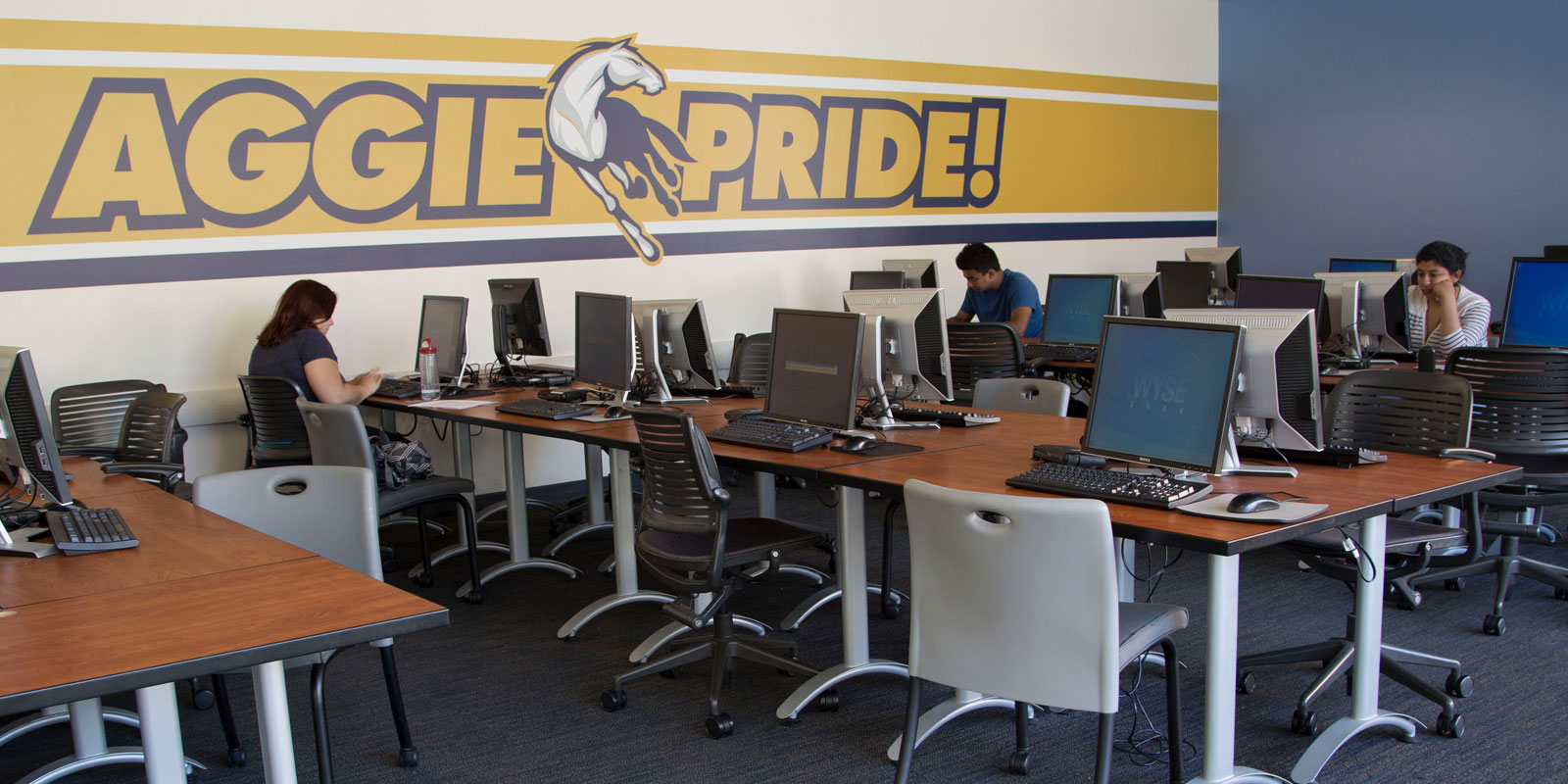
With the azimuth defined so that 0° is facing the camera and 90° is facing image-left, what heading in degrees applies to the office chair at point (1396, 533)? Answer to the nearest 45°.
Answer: approximately 45°

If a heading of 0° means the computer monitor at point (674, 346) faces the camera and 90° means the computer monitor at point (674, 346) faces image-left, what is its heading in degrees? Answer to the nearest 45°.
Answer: approximately 225°

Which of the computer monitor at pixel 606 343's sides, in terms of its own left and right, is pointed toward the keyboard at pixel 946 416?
left

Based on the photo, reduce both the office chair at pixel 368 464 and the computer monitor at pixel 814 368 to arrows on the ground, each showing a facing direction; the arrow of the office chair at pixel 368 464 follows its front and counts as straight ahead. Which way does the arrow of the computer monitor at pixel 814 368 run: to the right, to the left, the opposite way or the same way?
the opposite way

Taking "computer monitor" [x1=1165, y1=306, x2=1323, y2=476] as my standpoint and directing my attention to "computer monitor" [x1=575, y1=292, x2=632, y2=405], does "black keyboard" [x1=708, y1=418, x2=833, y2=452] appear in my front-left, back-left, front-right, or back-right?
front-left

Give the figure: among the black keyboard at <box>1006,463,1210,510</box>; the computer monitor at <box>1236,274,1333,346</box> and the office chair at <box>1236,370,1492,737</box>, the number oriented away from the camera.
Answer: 0

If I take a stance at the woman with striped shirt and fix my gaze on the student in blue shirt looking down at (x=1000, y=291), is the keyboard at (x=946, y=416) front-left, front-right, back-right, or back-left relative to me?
front-left

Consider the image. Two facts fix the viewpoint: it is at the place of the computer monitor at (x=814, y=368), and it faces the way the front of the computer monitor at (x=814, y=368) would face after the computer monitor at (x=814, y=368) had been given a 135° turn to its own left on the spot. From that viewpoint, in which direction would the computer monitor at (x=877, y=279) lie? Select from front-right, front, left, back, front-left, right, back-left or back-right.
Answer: left

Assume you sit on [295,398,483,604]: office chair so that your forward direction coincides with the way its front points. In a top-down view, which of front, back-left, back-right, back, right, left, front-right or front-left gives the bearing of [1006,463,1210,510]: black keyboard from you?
right

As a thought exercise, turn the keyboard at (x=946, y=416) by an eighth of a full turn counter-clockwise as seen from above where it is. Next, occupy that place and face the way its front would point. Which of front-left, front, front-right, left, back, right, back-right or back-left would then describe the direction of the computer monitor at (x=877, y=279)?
front

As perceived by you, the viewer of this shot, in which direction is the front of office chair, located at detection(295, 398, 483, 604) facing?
facing away from the viewer and to the right of the viewer

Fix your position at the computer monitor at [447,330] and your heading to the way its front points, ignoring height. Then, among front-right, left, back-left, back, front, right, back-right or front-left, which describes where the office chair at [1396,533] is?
left

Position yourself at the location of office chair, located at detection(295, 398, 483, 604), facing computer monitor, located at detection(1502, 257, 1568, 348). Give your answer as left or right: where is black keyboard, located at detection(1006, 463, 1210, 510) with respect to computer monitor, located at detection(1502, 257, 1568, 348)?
right

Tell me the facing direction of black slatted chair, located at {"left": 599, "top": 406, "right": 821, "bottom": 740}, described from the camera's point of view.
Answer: facing away from the viewer and to the right of the viewer

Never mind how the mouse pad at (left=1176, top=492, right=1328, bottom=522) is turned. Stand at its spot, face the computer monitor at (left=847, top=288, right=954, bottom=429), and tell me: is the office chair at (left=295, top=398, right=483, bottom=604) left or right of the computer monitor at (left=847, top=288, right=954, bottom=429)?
left
